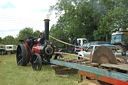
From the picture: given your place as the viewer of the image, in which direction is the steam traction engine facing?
facing the viewer and to the right of the viewer

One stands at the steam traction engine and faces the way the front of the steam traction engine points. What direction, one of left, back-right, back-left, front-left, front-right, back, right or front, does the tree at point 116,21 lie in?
left
